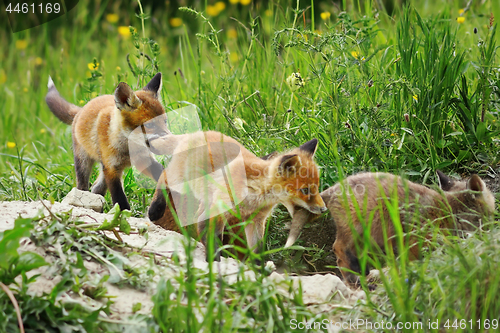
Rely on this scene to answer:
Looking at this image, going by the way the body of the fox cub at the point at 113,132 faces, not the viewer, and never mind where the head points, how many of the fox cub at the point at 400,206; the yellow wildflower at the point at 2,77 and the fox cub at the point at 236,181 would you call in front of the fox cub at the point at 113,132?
2

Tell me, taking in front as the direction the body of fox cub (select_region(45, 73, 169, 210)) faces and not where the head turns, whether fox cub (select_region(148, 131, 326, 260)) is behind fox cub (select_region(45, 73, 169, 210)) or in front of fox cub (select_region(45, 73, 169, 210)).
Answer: in front

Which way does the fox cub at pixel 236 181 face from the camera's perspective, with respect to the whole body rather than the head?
to the viewer's right

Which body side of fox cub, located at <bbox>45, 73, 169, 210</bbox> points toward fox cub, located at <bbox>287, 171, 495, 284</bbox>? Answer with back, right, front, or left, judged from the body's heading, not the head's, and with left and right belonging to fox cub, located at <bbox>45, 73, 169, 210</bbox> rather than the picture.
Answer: front

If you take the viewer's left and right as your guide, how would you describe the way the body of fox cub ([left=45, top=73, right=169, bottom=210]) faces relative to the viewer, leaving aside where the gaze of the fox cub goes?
facing the viewer and to the right of the viewer

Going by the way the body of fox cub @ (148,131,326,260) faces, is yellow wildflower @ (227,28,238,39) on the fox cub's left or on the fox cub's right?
on the fox cub's left

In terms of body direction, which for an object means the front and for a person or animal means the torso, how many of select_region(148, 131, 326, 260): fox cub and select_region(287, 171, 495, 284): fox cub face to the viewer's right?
2

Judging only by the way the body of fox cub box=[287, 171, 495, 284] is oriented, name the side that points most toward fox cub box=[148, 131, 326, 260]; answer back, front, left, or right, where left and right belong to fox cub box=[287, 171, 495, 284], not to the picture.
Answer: back

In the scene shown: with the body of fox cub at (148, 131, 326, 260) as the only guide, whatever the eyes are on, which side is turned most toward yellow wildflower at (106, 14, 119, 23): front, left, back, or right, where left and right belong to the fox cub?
left

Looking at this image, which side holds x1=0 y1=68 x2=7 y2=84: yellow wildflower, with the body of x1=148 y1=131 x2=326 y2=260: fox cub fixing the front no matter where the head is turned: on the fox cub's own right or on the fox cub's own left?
on the fox cub's own left

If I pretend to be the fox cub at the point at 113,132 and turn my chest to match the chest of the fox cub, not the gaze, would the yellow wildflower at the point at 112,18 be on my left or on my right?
on my left

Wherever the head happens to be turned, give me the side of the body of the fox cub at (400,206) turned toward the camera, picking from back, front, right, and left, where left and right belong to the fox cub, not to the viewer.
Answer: right
